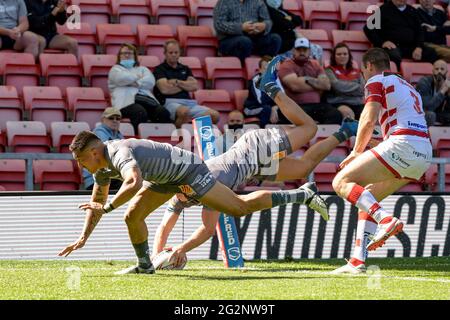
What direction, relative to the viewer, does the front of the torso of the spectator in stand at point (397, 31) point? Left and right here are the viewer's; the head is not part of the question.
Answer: facing the viewer

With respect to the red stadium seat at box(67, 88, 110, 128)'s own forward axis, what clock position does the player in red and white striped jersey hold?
The player in red and white striped jersey is roughly at 11 o'clock from the red stadium seat.

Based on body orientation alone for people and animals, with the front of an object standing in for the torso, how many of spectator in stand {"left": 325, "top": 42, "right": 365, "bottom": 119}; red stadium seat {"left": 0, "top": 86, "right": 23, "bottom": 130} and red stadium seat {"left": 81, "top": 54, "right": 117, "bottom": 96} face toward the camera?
3

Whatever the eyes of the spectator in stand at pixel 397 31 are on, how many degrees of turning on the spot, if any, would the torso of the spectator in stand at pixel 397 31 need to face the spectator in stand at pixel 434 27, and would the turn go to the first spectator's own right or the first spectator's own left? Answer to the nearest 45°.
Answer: approximately 135° to the first spectator's own left

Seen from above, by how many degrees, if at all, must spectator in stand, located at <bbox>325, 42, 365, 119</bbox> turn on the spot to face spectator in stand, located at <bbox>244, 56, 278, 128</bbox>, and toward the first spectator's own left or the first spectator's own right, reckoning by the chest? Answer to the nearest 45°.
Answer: approximately 45° to the first spectator's own right

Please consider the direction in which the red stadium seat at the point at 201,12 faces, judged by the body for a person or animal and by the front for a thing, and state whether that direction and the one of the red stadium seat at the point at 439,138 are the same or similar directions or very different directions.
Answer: same or similar directions

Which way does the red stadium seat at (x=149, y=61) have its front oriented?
toward the camera

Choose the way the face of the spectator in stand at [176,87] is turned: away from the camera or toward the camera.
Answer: toward the camera

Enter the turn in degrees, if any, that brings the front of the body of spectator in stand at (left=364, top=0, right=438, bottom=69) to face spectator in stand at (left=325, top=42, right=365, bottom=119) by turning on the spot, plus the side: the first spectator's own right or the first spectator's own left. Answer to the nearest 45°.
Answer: approximately 45° to the first spectator's own right

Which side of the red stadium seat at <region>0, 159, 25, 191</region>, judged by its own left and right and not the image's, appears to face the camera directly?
front

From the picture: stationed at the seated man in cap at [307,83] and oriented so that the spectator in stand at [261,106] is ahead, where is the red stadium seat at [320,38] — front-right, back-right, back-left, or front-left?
back-right

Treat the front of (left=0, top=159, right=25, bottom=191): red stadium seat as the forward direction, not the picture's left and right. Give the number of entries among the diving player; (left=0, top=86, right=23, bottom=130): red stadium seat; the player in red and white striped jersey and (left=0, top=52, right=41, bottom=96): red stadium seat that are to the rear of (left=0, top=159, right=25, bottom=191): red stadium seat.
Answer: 2

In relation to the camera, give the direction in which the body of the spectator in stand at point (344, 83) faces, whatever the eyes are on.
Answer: toward the camera

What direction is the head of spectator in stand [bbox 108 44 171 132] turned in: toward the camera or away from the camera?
toward the camera

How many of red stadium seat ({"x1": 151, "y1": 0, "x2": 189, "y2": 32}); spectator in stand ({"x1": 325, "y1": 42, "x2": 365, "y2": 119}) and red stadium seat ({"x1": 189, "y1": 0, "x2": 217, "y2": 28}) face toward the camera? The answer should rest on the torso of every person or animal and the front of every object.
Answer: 3

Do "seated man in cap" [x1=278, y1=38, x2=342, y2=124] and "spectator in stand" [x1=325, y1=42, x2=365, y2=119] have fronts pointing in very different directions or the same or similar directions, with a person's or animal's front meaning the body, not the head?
same or similar directions

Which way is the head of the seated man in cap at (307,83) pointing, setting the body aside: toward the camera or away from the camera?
toward the camera
